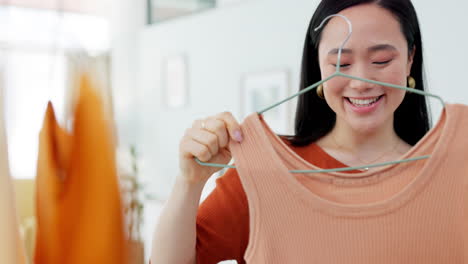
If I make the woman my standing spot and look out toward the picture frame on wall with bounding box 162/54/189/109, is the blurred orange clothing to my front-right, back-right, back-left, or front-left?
back-left

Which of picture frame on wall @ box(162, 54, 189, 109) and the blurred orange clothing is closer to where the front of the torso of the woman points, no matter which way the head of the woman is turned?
the blurred orange clothing

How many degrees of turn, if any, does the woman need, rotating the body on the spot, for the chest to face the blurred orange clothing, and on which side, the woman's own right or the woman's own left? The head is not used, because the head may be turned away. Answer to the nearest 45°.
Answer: approximately 45° to the woman's own right

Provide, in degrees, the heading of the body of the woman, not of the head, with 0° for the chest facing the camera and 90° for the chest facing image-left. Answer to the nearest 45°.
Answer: approximately 0°

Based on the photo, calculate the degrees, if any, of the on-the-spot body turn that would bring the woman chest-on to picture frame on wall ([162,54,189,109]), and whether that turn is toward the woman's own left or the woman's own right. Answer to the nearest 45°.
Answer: approximately 180°

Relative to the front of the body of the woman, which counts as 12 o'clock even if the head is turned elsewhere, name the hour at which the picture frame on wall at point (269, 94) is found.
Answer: The picture frame on wall is roughly at 6 o'clock from the woman.

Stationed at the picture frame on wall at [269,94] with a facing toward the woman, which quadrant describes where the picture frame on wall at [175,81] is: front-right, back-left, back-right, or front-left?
back-right
